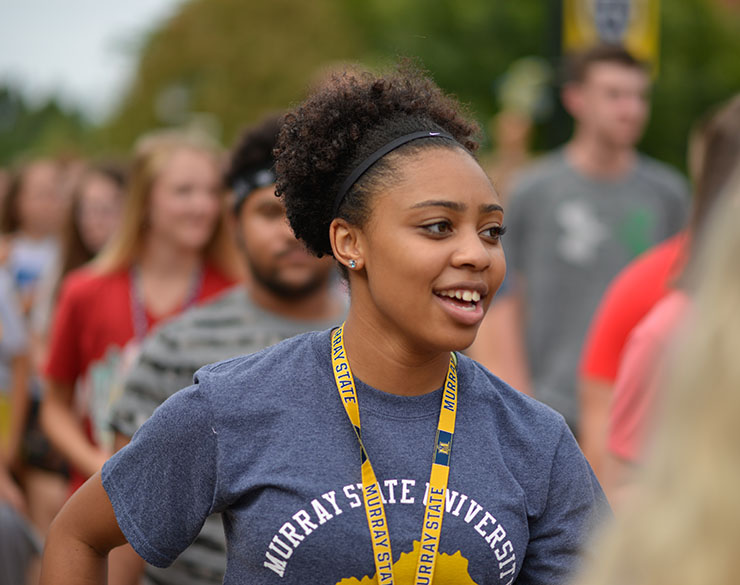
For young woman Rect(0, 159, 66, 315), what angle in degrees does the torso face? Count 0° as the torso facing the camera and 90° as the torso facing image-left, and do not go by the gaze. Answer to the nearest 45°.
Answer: approximately 315°

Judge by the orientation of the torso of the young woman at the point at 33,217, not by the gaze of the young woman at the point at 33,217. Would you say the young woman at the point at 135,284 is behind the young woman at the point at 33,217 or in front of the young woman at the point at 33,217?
in front

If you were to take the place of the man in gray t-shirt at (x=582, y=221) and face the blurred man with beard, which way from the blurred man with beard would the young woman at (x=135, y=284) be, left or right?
right

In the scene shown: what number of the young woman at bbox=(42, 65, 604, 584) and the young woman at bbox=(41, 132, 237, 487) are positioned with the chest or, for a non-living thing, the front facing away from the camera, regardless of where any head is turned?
0

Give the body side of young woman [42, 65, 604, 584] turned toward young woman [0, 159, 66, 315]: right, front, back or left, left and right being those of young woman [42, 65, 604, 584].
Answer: back
